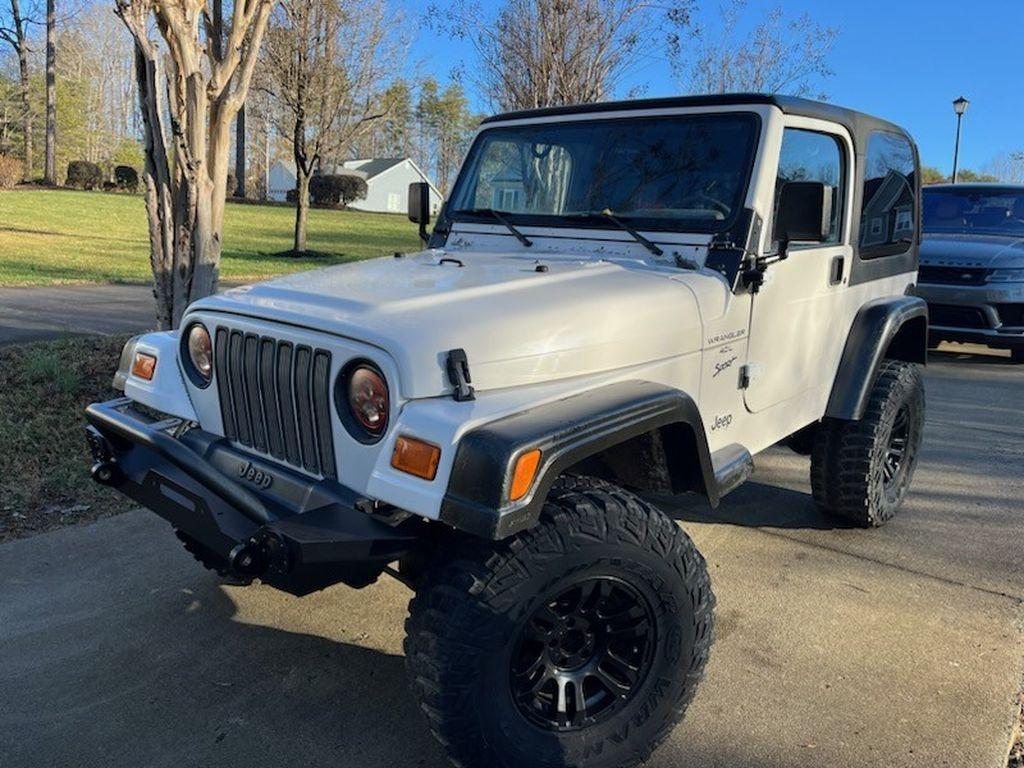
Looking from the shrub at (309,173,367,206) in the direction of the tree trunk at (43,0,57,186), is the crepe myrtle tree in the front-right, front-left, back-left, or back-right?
back-left

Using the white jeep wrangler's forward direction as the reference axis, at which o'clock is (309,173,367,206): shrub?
The shrub is roughly at 4 o'clock from the white jeep wrangler.

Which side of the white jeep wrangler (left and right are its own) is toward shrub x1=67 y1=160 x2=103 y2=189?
right

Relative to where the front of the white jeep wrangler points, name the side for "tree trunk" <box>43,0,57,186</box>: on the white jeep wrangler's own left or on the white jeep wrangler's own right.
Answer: on the white jeep wrangler's own right

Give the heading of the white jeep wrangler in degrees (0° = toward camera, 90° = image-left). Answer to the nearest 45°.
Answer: approximately 45°

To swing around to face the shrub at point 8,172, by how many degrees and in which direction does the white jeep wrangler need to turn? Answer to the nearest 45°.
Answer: approximately 90° to its right

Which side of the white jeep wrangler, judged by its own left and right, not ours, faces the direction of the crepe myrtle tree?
right
